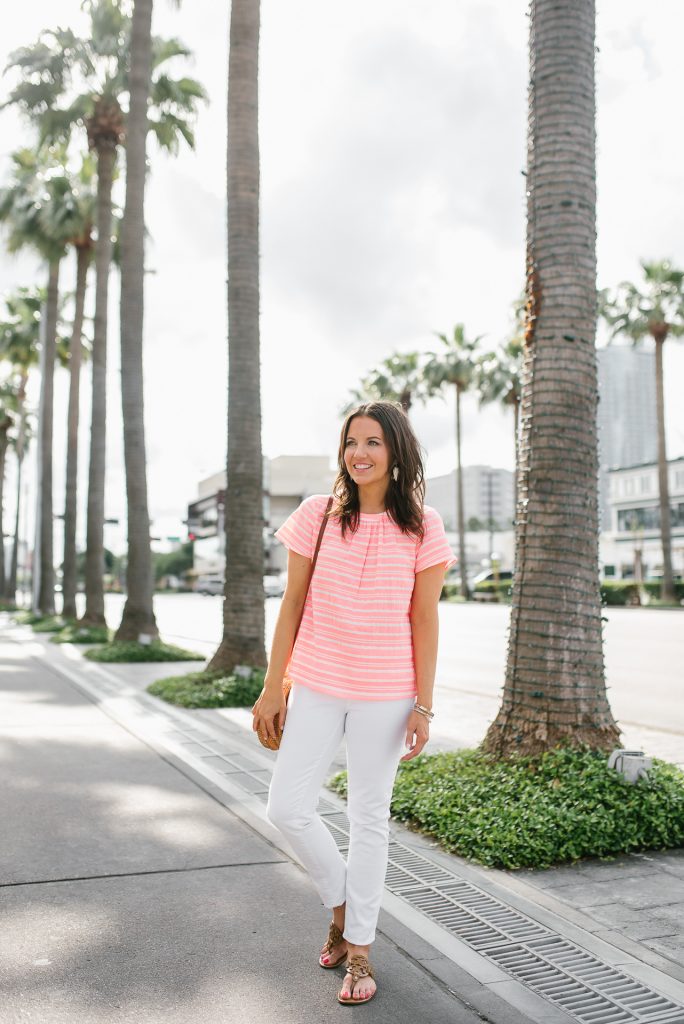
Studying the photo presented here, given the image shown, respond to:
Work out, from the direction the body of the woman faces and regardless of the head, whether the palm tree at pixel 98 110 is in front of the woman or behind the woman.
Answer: behind

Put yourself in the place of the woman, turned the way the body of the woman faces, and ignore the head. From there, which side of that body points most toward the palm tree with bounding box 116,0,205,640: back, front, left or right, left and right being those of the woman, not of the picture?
back

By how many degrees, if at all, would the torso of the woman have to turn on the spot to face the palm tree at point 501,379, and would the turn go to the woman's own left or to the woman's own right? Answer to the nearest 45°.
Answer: approximately 180°

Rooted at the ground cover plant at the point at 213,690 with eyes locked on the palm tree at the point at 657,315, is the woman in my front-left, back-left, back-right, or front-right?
back-right

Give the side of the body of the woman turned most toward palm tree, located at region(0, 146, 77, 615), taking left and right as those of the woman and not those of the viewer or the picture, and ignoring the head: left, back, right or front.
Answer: back

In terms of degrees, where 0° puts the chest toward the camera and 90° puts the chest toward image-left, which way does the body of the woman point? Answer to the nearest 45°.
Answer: approximately 0°

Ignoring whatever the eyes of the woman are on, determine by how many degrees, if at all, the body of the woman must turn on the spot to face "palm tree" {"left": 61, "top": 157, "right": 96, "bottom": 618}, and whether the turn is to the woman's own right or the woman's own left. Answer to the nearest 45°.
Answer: approximately 180°

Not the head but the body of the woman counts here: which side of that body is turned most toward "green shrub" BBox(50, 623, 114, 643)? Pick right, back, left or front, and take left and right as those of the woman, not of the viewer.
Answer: back

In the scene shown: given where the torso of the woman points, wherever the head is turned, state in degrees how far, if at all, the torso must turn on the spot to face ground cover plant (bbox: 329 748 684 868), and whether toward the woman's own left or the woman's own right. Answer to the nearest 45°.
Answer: approximately 135° to the woman's own left

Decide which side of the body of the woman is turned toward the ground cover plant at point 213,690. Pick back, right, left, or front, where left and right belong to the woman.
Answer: back
